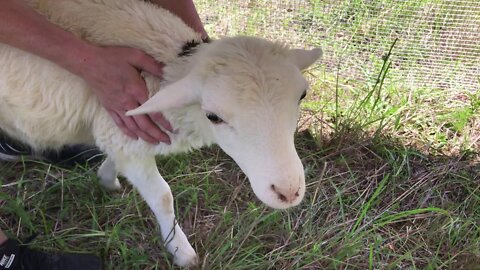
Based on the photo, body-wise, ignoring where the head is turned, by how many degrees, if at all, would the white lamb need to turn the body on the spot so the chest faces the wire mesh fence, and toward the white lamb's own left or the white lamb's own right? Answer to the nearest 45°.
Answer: approximately 90° to the white lamb's own left

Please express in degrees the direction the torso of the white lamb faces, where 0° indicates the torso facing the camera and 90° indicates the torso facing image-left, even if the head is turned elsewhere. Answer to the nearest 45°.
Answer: approximately 315°
